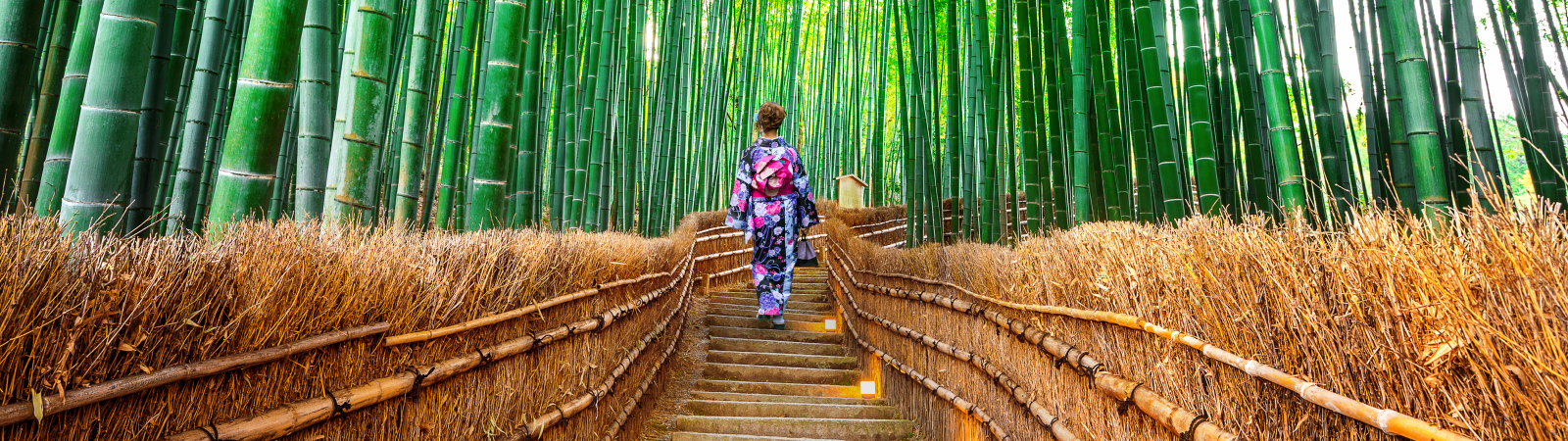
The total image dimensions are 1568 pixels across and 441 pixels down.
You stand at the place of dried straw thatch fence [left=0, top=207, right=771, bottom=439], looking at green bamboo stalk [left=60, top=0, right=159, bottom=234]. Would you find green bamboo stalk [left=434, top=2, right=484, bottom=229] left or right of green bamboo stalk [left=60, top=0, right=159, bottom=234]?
right

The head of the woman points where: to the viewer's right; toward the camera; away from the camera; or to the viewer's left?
away from the camera

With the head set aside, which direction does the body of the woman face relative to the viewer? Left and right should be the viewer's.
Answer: facing away from the viewer
